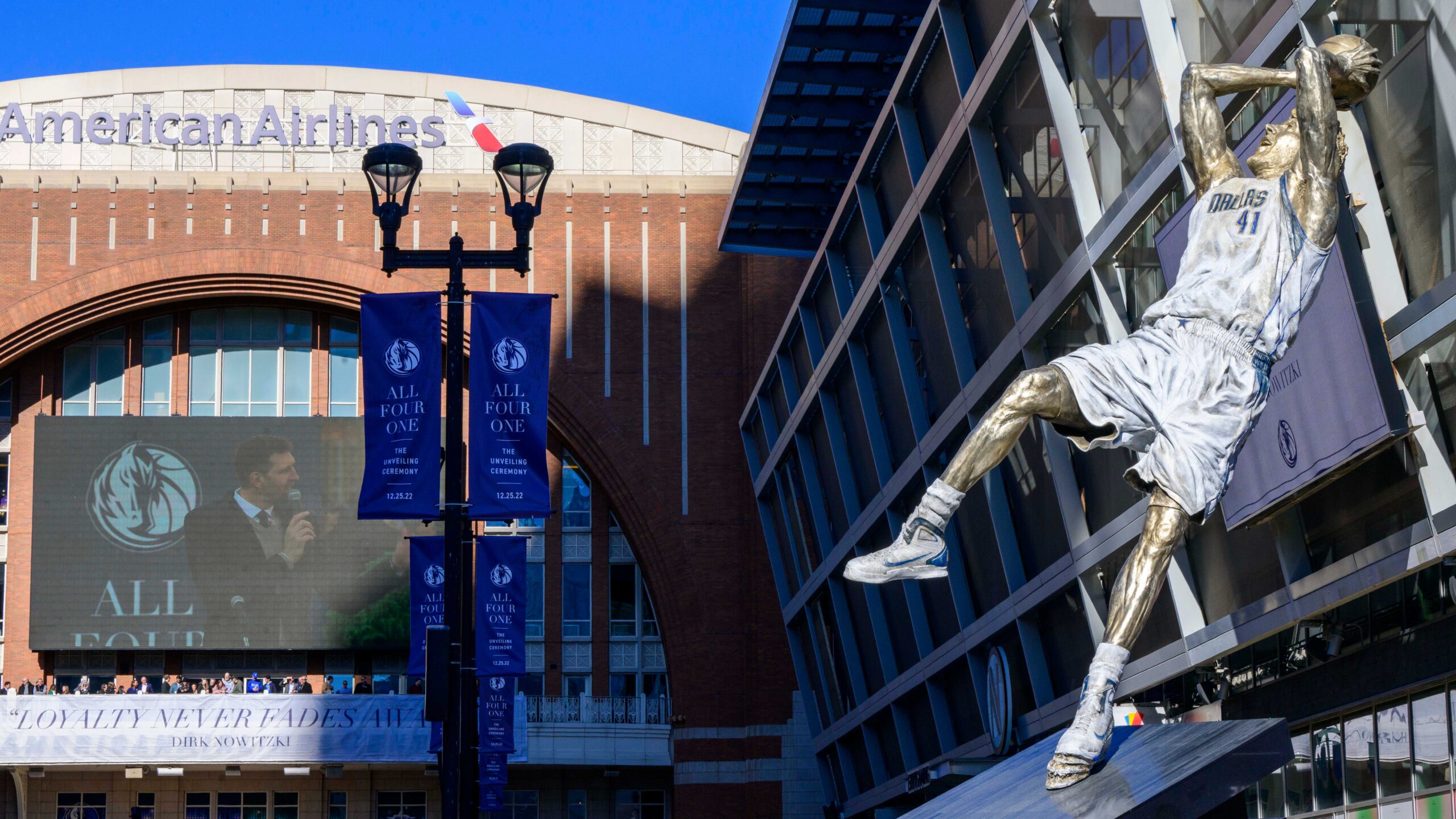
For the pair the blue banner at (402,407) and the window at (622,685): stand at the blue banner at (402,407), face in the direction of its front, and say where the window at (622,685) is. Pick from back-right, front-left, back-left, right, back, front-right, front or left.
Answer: back

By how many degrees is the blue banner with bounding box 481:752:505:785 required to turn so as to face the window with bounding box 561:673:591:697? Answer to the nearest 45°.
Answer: approximately 180°

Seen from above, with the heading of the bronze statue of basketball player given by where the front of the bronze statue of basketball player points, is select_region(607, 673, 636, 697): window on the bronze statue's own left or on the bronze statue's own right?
on the bronze statue's own right

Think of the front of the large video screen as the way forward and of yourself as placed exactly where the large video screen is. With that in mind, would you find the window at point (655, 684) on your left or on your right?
on your left

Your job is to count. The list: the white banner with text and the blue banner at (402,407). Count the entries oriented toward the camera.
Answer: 2

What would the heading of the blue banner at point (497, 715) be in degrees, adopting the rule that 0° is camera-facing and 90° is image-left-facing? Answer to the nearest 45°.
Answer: approximately 0°

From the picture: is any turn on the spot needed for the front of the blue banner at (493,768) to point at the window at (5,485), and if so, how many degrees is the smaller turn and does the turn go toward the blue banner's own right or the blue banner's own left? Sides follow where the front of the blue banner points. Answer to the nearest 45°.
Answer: approximately 135° to the blue banner's own right

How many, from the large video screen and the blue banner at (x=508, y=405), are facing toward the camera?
2
